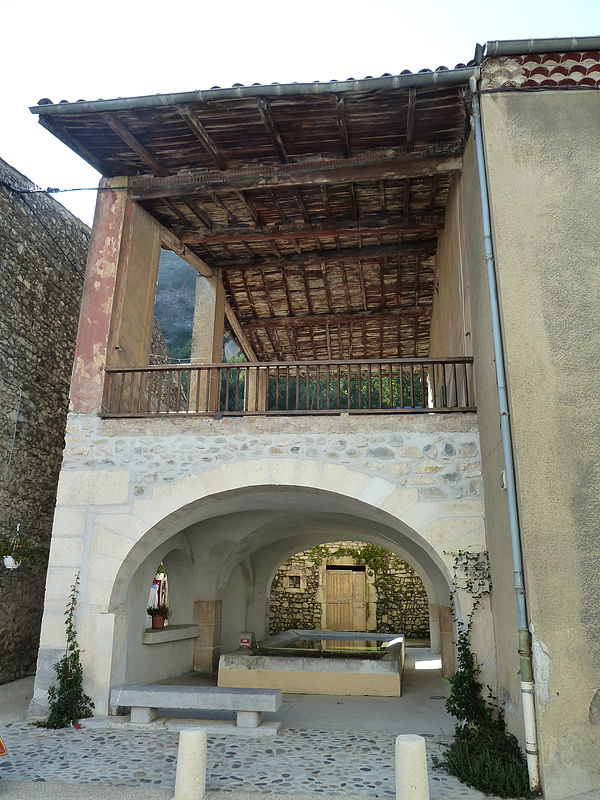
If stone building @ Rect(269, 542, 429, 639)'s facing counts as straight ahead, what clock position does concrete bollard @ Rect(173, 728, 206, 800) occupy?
The concrete bollard is roughly at 12 o'clock from the stone building.

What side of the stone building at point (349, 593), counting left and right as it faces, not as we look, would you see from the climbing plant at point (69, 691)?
front

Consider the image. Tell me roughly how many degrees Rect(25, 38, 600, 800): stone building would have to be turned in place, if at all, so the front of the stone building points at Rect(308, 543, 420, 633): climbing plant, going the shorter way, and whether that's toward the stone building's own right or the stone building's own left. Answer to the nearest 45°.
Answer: approximately 180°

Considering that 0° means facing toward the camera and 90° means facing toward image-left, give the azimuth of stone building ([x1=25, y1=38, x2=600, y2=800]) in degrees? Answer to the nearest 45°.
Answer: approximately 0°

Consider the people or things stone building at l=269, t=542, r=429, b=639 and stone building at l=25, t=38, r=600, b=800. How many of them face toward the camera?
2

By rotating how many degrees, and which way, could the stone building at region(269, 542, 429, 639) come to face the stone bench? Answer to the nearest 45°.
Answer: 0° — it already faces it
